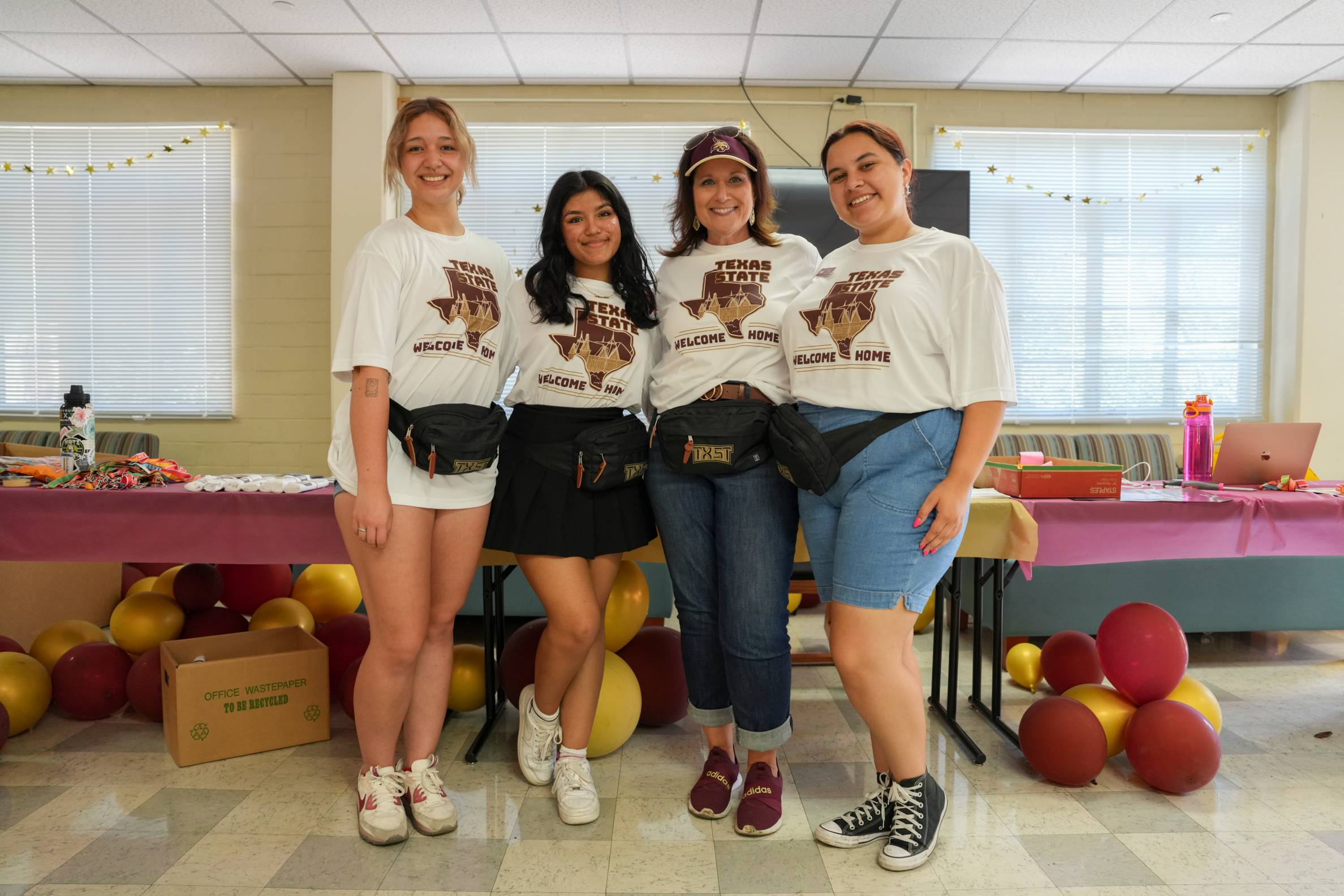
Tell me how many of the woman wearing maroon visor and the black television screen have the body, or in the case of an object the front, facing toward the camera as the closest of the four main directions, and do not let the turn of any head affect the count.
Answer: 2

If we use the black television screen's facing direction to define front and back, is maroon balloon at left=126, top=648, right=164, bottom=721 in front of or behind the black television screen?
in front

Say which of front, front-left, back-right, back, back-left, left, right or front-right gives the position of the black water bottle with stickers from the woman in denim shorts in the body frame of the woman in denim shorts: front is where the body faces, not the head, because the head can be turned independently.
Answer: front-right

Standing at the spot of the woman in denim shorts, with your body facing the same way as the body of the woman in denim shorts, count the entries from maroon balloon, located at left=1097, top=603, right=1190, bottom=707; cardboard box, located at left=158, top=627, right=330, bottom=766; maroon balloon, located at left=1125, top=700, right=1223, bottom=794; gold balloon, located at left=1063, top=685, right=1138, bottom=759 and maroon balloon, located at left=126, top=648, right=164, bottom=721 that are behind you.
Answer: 3

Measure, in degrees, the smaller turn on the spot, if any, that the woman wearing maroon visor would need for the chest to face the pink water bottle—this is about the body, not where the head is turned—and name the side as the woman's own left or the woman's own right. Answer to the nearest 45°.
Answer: approximately 135° to the woman's own left

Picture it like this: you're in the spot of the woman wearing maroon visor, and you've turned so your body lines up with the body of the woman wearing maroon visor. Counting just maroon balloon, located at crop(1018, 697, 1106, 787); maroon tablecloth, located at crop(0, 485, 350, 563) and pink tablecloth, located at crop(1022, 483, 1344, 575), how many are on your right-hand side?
1

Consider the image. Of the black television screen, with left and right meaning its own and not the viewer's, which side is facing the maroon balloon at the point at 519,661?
front

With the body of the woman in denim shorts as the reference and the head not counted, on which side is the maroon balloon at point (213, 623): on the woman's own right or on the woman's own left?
on the woman's own right

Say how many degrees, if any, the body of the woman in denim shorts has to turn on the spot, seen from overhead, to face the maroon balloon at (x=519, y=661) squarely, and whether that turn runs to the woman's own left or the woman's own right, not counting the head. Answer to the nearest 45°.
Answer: approximately 90° to the woman's own right

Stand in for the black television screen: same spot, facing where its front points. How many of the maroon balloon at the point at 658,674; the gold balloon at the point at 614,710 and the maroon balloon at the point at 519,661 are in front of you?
3

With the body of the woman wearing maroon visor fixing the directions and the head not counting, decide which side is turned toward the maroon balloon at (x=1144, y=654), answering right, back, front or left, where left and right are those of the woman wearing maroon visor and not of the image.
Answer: left

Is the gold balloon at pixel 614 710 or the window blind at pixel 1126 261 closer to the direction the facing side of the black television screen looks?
the gold balloon

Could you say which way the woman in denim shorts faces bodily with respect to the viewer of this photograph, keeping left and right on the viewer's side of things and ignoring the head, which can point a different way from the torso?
facing the viewer and to the left of the viewer

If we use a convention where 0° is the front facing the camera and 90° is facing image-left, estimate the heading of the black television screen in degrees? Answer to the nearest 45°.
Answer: approximately 0°
